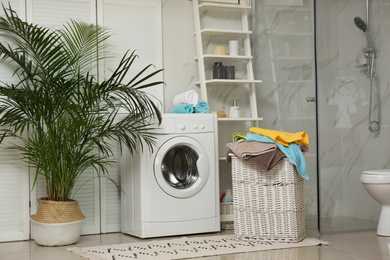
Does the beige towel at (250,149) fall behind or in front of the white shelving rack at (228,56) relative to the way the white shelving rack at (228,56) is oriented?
in front

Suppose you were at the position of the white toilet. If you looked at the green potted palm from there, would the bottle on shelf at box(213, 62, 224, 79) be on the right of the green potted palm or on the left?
right

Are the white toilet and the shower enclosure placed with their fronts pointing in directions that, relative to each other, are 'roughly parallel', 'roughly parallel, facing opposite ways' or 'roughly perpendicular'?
roughly perpendicular

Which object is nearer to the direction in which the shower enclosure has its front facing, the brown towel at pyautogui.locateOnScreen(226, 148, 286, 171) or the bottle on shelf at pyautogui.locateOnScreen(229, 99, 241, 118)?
the brown towel

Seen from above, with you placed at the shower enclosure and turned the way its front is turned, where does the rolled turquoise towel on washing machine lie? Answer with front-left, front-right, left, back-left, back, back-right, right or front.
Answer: right

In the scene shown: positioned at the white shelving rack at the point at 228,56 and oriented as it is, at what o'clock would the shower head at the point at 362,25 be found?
The shower head is roughly at 10 o'clock from the white shelving rack.

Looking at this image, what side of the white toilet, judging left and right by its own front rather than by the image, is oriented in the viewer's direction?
left
